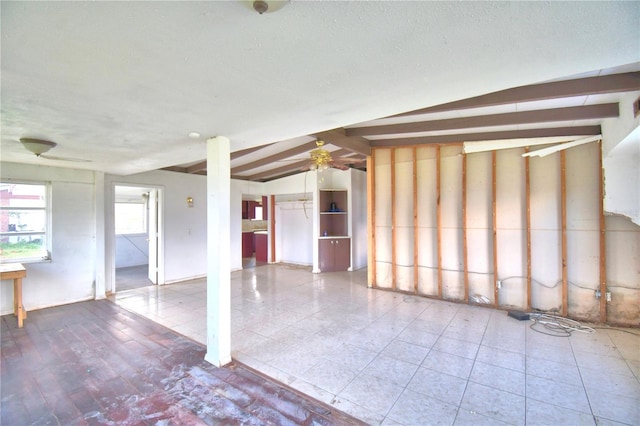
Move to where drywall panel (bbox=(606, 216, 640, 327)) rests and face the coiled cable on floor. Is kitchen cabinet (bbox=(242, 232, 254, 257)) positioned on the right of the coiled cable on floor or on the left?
right

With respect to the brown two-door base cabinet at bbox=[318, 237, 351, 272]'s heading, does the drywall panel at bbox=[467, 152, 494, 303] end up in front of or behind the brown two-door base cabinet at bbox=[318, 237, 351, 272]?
in front

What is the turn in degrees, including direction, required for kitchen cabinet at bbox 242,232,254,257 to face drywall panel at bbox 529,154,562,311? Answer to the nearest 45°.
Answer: approximately 45° to its left

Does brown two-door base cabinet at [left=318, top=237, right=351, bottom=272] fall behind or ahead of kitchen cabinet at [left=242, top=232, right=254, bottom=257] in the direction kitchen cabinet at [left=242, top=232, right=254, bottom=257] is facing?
ahead

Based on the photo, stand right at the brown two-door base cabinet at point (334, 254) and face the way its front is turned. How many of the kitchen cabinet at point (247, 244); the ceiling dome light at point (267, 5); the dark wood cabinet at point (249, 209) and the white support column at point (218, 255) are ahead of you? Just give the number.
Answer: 2

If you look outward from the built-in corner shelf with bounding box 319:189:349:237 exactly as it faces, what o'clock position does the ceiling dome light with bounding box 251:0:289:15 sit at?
The ceiling dome light is roughly at 12 o'clock from the built-in corner shelf.

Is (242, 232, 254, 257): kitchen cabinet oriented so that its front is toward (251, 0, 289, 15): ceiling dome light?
yes

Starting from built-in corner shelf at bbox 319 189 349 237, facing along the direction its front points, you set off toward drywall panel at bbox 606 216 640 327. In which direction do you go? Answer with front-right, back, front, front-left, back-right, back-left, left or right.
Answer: front-left

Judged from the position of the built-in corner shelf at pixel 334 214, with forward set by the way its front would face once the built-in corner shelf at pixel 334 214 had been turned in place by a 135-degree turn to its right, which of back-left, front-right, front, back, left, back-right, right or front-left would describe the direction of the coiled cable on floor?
back

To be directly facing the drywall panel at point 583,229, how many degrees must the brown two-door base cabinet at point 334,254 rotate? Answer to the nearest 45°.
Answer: approximately 45° to its left

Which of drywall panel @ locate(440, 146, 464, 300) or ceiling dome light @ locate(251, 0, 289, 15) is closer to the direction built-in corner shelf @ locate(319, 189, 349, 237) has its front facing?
the ceiling dome light

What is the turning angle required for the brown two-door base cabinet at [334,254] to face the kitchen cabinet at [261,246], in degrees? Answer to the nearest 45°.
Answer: approximately 135° to its right

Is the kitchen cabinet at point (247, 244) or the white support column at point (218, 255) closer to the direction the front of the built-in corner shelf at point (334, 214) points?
the white support column

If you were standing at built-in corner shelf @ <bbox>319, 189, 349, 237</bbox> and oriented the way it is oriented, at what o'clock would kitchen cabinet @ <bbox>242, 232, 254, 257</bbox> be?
kitchen cabinet @ <bbox>242, 232, 254, 257</bbox> is roughly at 4 o'clock from built-in corner shelf @ <bbox>319, 189, 349, 237</bbox>.

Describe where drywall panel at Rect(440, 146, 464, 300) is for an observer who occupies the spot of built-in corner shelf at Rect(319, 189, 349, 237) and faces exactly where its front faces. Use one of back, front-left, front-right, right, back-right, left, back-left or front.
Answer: front-left
